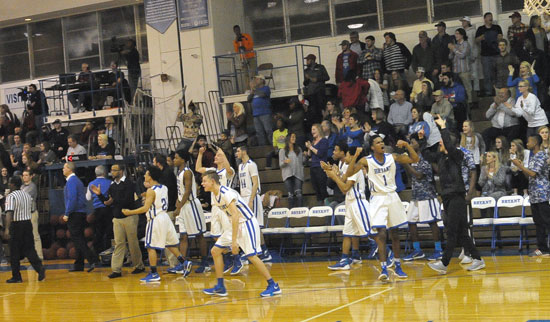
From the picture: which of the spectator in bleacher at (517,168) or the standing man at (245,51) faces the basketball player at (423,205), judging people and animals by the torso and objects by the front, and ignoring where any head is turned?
the spectator in bleacher

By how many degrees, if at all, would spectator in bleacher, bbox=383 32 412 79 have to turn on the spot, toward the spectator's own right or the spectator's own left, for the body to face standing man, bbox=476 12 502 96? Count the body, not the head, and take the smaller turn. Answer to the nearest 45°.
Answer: approximately 135° to the spectator's own left

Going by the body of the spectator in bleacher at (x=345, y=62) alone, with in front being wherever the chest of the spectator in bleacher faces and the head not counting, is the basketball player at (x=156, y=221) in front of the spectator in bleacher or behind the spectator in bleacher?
in front

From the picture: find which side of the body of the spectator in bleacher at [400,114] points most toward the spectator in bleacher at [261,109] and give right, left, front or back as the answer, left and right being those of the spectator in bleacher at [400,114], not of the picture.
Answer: right

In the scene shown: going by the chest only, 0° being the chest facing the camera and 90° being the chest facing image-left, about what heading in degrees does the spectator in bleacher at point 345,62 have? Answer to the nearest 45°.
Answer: approximately 45°

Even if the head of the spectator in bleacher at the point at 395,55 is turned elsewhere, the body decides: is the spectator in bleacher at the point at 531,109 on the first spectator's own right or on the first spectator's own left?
on the first spectator's own left

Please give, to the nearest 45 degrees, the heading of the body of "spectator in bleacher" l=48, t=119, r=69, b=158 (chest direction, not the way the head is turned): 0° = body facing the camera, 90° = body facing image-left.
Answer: approximately 0°
